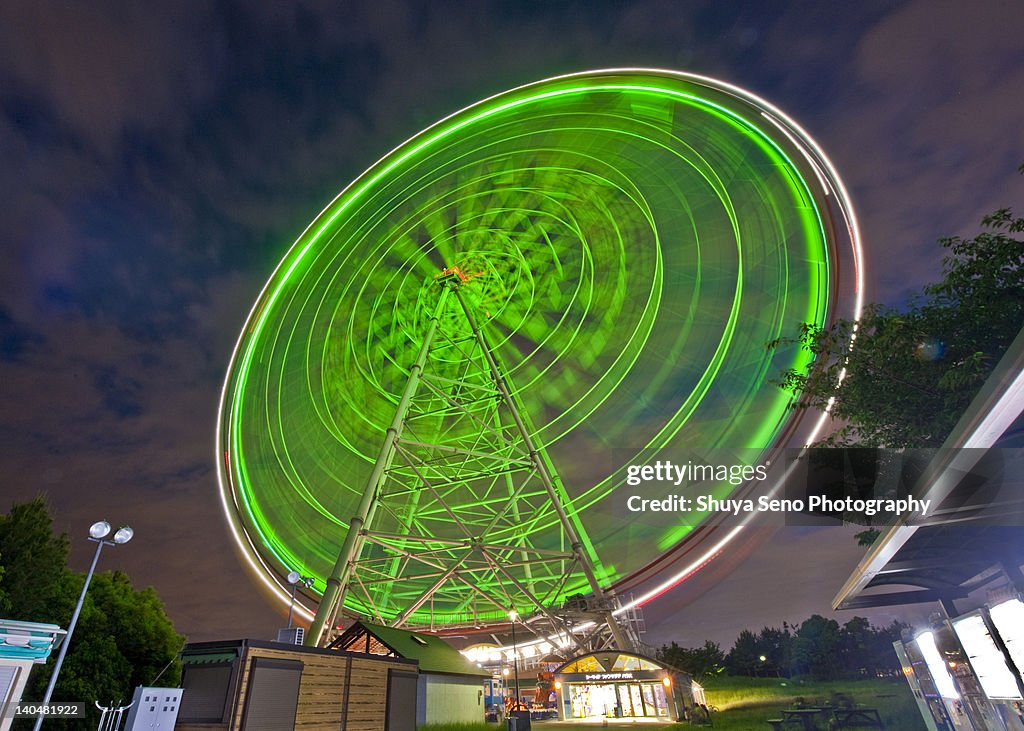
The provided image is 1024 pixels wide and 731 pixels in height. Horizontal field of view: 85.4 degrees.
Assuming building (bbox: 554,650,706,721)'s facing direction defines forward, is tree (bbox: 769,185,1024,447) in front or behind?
in front

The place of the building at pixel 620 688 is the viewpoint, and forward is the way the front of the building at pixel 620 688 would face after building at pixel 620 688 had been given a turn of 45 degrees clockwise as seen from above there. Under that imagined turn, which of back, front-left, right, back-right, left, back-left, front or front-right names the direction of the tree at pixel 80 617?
front-right

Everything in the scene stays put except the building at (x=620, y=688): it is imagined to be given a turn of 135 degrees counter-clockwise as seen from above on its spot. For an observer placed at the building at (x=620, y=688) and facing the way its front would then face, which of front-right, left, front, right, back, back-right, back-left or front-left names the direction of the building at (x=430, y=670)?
back

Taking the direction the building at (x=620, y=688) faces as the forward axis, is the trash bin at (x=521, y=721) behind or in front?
in front

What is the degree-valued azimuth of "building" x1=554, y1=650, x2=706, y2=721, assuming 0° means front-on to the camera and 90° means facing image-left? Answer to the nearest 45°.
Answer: approximately 0°

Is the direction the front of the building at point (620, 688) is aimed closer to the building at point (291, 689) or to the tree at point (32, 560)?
the building

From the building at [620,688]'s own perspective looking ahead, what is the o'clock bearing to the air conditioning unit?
The air conditioning unit is roughly at 2 o'clock from the building.

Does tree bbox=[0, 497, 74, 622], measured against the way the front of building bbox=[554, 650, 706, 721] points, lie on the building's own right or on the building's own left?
on the building's own right

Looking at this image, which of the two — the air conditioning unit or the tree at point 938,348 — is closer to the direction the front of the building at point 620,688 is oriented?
the tree
